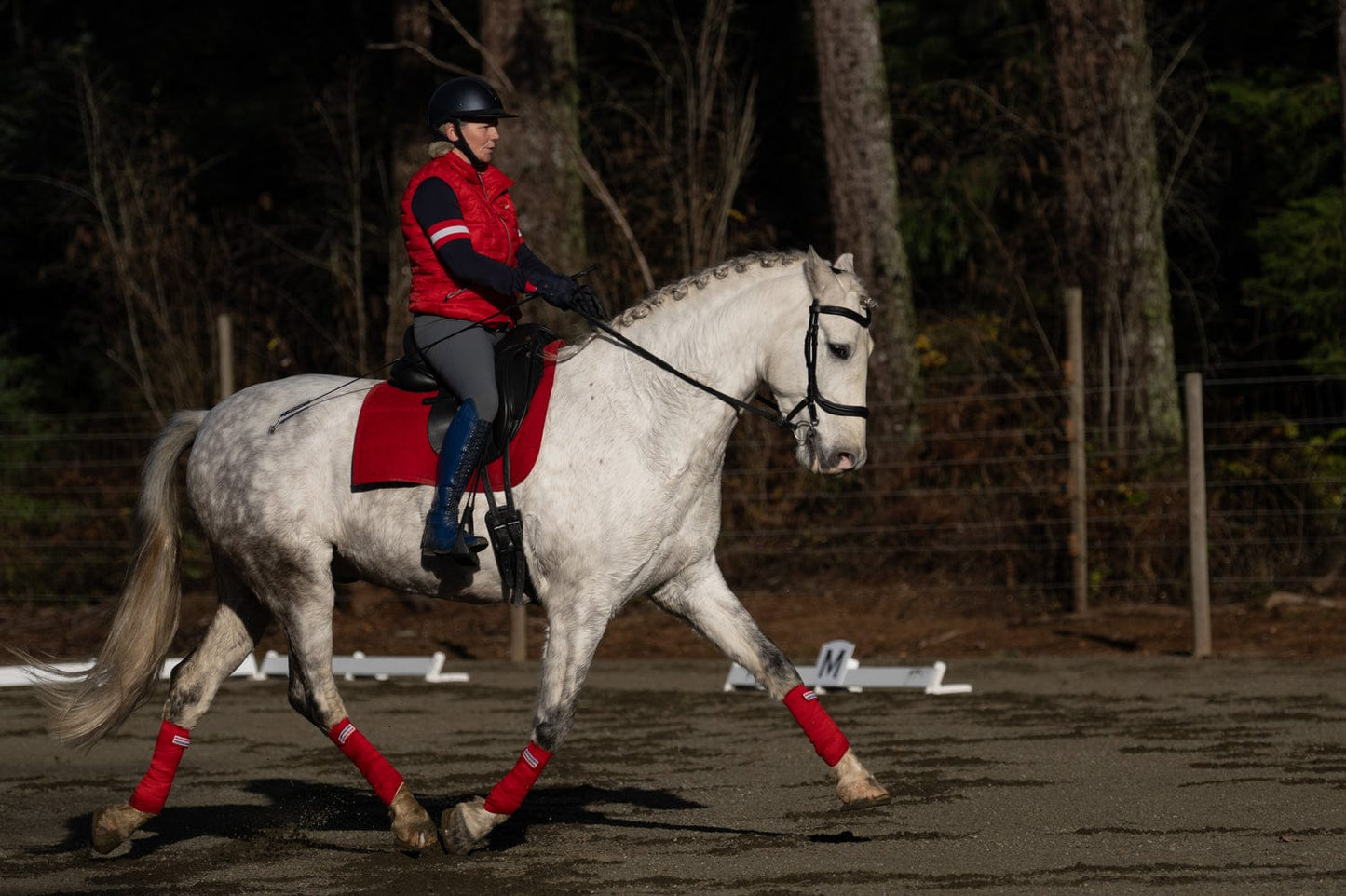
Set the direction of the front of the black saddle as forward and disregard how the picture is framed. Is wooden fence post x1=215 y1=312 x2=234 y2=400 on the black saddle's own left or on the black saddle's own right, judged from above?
on the black saddle's own left

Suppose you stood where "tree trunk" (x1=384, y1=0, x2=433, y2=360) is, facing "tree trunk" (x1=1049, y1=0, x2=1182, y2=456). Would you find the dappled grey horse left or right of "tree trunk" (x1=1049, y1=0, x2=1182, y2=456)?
right

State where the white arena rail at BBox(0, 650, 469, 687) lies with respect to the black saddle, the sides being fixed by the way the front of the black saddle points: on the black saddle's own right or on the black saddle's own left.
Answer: on the black saddle's own left

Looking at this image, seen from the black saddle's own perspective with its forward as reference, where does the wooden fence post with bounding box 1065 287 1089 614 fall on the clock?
The wooden fence post is roughly at 10 o'clock from the black saddle.

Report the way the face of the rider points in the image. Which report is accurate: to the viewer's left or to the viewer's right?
to the viewer's right

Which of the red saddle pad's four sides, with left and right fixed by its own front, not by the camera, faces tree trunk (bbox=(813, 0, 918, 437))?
left

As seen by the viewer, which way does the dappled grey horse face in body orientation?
to the viewer's right

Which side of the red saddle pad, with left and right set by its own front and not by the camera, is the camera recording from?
right

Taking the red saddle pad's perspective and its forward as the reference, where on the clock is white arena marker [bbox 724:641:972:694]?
The white arena marker is roughly at 10 o'clock from the red saddle pad.

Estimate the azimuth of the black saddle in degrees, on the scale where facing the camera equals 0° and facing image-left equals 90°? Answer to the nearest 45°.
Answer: approximately 270°

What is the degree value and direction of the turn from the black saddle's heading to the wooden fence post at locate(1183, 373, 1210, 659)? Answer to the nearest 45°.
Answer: approximately 45° to its left

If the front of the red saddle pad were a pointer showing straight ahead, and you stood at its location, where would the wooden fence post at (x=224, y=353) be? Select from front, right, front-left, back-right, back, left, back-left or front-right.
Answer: left

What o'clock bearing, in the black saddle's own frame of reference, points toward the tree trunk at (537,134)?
The tree trunk is roughly at 9 o'clock from the black saddle.
